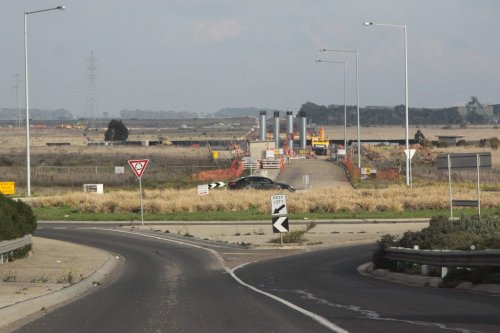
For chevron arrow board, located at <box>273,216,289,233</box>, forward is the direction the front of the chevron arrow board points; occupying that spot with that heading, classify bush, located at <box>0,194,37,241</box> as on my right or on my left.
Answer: on my right

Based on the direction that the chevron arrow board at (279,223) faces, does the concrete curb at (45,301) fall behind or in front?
in front

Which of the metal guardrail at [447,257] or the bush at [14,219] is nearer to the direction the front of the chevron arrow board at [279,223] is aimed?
the metal guardrail

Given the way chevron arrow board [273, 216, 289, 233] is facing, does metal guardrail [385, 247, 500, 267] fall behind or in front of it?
in front

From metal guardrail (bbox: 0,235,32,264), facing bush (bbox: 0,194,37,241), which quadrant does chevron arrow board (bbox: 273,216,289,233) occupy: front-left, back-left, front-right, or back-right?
front-right

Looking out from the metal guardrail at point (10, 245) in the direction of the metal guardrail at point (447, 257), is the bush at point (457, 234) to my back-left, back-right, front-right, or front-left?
front-left

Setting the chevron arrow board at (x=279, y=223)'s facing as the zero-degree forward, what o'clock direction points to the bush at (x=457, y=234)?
The bush is roughly at 11 o'clock from the chevron arrow board.

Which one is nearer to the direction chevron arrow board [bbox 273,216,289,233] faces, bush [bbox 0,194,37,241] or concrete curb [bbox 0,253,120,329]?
the concrete curb

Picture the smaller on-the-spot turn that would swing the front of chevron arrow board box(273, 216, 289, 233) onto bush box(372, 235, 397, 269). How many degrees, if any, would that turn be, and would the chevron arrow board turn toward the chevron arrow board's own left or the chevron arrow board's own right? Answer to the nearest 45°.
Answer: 0° — it already faces it

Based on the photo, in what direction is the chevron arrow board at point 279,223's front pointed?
toward the camera

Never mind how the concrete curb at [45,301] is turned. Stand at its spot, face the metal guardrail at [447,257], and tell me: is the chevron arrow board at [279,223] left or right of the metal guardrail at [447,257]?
left

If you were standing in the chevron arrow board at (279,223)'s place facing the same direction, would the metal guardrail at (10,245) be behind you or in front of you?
in front
